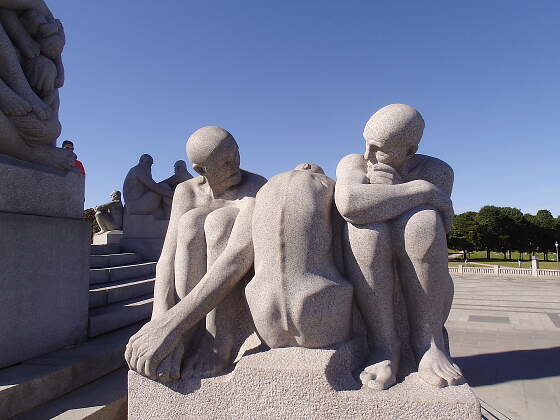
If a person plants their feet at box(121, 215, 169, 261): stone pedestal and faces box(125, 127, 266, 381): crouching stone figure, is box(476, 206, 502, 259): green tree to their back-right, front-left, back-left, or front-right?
back-left

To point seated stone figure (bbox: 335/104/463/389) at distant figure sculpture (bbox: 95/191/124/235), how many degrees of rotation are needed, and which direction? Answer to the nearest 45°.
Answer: approximately 135° to its right

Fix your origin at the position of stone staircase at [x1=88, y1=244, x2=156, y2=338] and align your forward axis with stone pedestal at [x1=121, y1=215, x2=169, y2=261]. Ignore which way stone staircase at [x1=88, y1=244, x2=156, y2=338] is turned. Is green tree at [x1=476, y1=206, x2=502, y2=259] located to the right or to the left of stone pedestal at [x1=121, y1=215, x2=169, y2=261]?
right

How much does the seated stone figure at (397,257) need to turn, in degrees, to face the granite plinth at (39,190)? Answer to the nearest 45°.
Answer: approximately 90° to its right

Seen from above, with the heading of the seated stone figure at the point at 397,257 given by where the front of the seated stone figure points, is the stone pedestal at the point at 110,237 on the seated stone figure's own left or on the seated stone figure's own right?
on the seated stone figure's own right

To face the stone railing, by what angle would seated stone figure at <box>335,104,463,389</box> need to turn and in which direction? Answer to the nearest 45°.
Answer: approximately 180°

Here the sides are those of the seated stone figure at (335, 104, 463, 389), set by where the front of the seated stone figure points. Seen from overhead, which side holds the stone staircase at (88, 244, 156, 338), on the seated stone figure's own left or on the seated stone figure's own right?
on the seated stone figure's own right

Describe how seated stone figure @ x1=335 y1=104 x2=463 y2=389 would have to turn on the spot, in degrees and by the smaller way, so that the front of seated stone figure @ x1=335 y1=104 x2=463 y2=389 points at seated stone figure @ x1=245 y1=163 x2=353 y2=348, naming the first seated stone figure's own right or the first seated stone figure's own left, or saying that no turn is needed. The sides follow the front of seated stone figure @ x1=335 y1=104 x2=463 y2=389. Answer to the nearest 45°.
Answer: approximately 90° to the first seated stone figure's own right

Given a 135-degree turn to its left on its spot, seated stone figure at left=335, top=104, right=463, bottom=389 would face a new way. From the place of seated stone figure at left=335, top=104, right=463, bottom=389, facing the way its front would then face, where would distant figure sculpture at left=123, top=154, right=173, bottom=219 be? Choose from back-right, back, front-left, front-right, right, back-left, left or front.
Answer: left

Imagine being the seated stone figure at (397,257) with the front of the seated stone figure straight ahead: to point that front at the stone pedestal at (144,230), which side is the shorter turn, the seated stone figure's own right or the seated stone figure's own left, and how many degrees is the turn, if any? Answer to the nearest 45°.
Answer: approximately 135° to the seated stone figure's own right

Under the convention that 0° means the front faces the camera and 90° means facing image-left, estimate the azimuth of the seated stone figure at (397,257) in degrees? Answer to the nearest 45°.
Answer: approximately 0°

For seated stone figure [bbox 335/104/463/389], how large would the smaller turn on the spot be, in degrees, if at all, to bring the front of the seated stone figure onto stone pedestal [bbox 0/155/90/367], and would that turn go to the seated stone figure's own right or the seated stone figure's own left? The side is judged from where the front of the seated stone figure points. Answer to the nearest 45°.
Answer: approximately 90° to the seated stone figure's own right

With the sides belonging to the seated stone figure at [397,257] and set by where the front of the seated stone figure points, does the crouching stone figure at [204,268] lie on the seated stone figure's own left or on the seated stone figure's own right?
on the seated stone figure's own right
